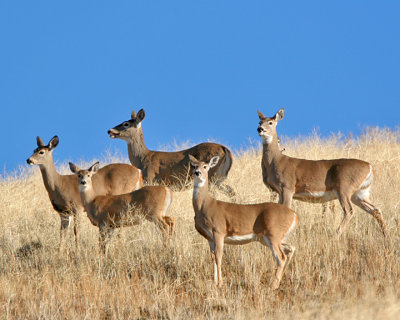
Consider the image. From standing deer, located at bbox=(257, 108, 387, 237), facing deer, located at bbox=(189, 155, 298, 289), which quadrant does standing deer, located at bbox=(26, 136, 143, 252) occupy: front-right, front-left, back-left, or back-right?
front-right

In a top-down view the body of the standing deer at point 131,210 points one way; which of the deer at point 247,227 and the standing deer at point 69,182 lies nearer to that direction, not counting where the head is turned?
the standing deer

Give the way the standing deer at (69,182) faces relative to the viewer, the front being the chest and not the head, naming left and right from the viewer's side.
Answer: facing to the left of the viewer

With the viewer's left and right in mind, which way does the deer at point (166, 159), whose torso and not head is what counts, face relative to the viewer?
facing to the left of the viewer

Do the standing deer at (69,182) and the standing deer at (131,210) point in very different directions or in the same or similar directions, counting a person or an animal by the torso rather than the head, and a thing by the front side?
same or similar directions

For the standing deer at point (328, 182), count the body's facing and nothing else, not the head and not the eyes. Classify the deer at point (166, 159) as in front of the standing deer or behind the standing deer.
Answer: in front

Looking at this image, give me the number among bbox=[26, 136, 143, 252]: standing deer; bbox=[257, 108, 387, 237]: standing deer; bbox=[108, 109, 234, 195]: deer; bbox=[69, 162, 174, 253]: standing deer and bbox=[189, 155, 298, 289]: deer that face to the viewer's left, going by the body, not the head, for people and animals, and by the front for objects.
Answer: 5

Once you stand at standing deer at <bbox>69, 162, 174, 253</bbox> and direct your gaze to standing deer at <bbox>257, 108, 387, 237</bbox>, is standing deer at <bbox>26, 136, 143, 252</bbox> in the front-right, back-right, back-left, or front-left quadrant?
back-left

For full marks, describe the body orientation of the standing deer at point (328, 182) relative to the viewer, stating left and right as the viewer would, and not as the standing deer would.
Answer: facing to the left of the viewer

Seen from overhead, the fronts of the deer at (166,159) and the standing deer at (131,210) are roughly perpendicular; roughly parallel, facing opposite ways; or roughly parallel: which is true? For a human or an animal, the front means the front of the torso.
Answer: roughly parallel

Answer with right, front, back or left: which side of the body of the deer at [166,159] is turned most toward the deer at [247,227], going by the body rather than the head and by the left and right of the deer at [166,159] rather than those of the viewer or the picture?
left

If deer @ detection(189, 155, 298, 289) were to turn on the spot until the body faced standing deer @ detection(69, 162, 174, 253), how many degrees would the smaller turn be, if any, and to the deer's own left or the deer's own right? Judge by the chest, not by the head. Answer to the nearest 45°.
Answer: approximately 45° to the deer's own right

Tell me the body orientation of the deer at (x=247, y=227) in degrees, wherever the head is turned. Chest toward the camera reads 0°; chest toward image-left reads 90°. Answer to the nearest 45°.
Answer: approximately 90°

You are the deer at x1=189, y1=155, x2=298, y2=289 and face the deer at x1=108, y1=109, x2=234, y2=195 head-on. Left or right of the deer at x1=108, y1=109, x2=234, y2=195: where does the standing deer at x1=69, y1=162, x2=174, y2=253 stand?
left

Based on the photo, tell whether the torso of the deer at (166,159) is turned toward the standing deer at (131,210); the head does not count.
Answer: no

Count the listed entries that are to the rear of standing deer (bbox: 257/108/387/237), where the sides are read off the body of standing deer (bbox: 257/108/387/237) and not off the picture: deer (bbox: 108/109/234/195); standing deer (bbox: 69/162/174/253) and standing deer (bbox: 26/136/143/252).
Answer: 0

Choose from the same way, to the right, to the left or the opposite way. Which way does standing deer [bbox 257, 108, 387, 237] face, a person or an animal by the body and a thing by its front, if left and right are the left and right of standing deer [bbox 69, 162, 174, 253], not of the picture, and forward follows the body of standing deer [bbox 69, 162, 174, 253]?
the same way

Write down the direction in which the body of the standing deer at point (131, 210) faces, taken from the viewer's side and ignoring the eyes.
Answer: to the viewer's left

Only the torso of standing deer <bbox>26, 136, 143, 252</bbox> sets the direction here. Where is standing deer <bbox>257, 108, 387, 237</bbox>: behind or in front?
behind

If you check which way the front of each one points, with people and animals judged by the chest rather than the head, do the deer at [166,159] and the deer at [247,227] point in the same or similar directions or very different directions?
same or similar directions
